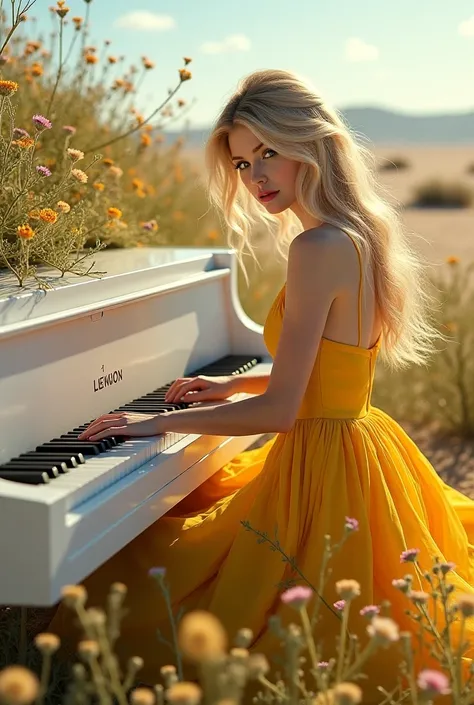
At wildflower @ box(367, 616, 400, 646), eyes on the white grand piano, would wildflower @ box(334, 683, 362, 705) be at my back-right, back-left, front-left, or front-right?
back-left

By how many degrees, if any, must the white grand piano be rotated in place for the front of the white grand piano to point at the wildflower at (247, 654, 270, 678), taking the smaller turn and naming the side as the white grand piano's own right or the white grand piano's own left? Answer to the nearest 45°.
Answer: approximately 45° to the white grand piano's own right

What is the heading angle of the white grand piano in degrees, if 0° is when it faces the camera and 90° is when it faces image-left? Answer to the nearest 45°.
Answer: approximately 315°

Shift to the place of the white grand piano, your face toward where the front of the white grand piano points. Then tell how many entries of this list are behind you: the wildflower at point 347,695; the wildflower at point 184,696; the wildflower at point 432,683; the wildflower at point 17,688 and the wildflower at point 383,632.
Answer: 0

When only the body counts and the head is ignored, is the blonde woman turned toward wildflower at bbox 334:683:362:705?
no

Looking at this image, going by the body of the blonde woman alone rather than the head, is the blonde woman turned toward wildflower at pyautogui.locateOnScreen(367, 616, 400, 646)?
no

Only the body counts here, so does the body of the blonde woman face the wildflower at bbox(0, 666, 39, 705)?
no

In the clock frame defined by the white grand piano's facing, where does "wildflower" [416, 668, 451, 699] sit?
The wildflower is roughly at 1 o'clock from the white grand piano.

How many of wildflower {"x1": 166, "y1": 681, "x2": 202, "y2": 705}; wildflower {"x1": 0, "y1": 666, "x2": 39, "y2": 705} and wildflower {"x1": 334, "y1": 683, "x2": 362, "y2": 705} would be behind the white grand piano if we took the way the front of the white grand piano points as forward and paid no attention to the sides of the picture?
0

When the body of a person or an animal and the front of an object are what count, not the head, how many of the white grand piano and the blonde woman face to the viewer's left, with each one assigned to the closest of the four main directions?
1

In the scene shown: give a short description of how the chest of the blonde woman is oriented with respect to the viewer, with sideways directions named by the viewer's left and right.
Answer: facing to the left of the viewer

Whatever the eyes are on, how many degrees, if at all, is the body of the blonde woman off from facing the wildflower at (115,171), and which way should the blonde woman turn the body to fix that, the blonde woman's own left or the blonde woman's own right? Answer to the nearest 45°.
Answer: approximately 45° to the blonde woman's own right
